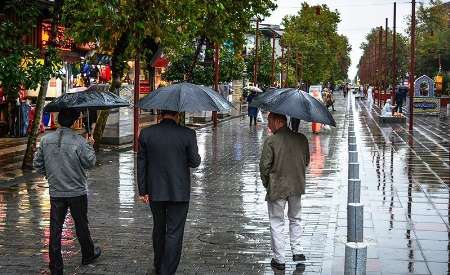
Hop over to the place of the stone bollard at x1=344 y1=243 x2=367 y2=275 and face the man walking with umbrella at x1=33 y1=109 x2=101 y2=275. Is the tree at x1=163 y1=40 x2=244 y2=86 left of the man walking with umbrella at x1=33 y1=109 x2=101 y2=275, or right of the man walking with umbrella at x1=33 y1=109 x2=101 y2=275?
right

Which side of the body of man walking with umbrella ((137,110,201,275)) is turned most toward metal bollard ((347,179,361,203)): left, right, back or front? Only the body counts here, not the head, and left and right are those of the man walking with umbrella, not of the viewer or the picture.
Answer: right

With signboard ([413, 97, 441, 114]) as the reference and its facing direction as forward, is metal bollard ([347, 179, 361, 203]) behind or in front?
in front

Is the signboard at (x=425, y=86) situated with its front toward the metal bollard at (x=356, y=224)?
yes

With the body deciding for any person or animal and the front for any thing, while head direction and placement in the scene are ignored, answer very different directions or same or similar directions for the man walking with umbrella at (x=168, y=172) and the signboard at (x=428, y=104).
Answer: very different directions

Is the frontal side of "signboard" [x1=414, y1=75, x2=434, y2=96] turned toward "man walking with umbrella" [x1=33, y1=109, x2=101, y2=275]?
yes

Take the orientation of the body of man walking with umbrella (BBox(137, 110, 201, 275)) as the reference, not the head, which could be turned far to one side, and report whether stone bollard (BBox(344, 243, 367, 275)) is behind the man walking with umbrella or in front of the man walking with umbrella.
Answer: behind

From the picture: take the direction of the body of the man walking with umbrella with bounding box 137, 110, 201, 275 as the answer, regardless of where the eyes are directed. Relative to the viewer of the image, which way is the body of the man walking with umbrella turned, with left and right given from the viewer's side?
facing away from the viewer

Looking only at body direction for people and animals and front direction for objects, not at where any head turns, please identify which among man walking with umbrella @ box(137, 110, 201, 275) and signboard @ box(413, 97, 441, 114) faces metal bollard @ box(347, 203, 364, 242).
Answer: the signboard

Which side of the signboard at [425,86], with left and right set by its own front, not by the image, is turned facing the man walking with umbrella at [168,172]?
front

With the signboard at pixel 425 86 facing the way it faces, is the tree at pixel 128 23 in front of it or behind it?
in front

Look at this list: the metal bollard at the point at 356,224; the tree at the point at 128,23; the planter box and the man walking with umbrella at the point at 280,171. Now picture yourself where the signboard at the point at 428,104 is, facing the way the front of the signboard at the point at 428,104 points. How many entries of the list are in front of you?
4

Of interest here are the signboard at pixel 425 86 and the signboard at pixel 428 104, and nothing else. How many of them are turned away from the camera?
0

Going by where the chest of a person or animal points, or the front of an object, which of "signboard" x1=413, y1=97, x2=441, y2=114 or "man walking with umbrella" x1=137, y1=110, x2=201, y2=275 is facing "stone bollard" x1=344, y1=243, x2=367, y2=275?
the signboard
